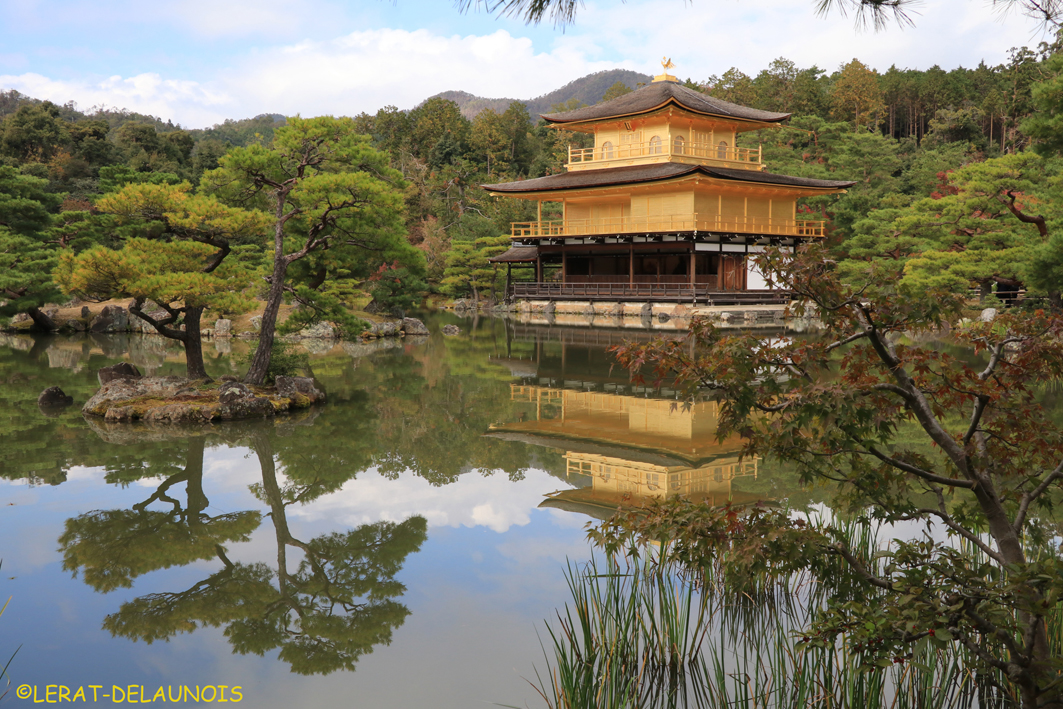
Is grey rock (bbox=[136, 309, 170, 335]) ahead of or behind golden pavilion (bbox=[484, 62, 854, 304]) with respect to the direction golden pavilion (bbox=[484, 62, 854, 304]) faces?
ahead

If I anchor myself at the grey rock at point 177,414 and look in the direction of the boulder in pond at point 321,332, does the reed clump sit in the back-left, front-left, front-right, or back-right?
back-right

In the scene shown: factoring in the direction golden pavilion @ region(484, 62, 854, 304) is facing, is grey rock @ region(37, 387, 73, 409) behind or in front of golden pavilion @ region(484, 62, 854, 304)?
in front

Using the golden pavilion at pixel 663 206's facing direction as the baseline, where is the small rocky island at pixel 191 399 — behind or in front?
in front

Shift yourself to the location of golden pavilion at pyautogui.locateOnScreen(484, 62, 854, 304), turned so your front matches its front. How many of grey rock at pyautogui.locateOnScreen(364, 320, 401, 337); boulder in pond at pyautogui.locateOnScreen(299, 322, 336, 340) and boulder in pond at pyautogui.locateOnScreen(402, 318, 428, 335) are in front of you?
3

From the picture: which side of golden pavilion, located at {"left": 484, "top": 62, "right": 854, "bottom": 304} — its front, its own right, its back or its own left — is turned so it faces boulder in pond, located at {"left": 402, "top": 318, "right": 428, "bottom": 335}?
front

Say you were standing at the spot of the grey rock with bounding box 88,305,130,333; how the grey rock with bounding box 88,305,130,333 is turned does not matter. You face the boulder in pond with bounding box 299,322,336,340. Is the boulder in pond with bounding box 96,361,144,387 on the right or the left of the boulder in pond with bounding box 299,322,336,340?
right

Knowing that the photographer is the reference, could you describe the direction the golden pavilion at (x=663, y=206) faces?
facing the viewer and to the left of the viewer
